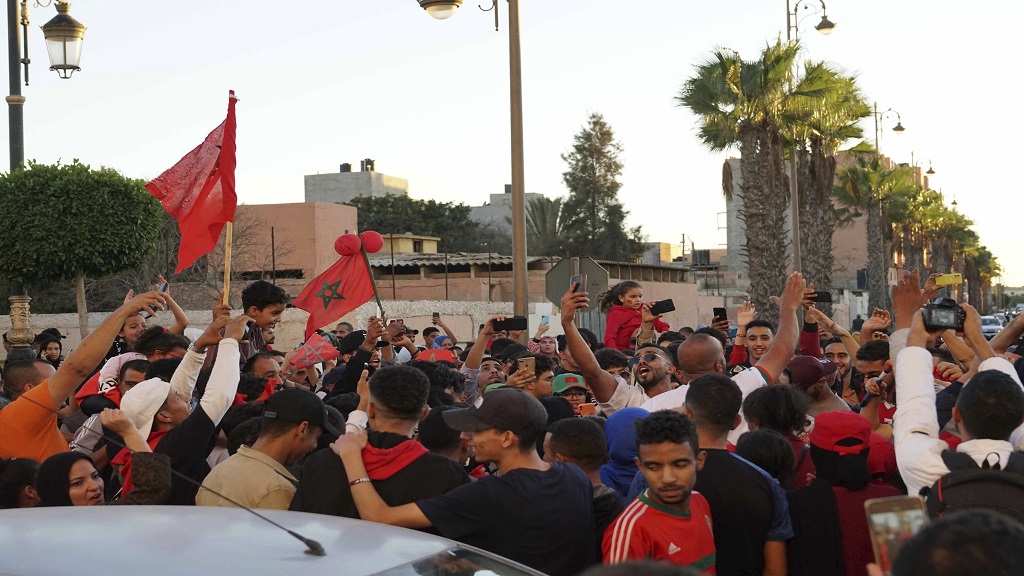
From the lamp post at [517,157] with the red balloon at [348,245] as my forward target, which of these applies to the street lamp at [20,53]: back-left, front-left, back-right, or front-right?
front-right

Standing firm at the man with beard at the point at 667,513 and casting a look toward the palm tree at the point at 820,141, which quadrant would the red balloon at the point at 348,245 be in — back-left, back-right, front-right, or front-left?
front-left
